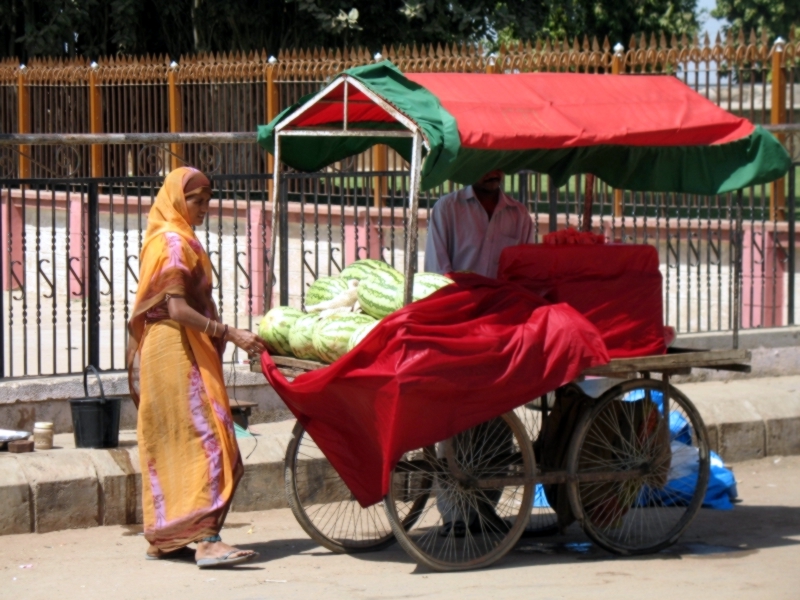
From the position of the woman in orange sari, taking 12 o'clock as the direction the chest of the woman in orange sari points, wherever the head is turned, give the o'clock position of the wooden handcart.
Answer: The wooden handcart is roughly at 12 o'clock from the woman in orange sari.

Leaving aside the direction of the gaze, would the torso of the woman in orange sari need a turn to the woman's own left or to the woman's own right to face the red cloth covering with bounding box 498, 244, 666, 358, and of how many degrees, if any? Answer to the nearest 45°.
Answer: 0° — they already face it

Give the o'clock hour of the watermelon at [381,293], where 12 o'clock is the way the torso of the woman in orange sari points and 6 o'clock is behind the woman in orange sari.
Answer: The watermelon is roughly at 12 o'clock from the woman in orange sari.

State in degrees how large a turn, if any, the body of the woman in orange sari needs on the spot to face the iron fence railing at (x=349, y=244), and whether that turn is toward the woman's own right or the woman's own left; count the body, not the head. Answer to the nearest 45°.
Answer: approximately 90° to the woman's own left

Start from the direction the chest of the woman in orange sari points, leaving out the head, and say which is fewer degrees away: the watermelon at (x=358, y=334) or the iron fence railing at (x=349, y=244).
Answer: the watermelon

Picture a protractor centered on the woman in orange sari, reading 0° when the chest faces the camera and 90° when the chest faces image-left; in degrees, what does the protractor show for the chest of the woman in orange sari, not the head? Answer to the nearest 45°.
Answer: approximately 270°
